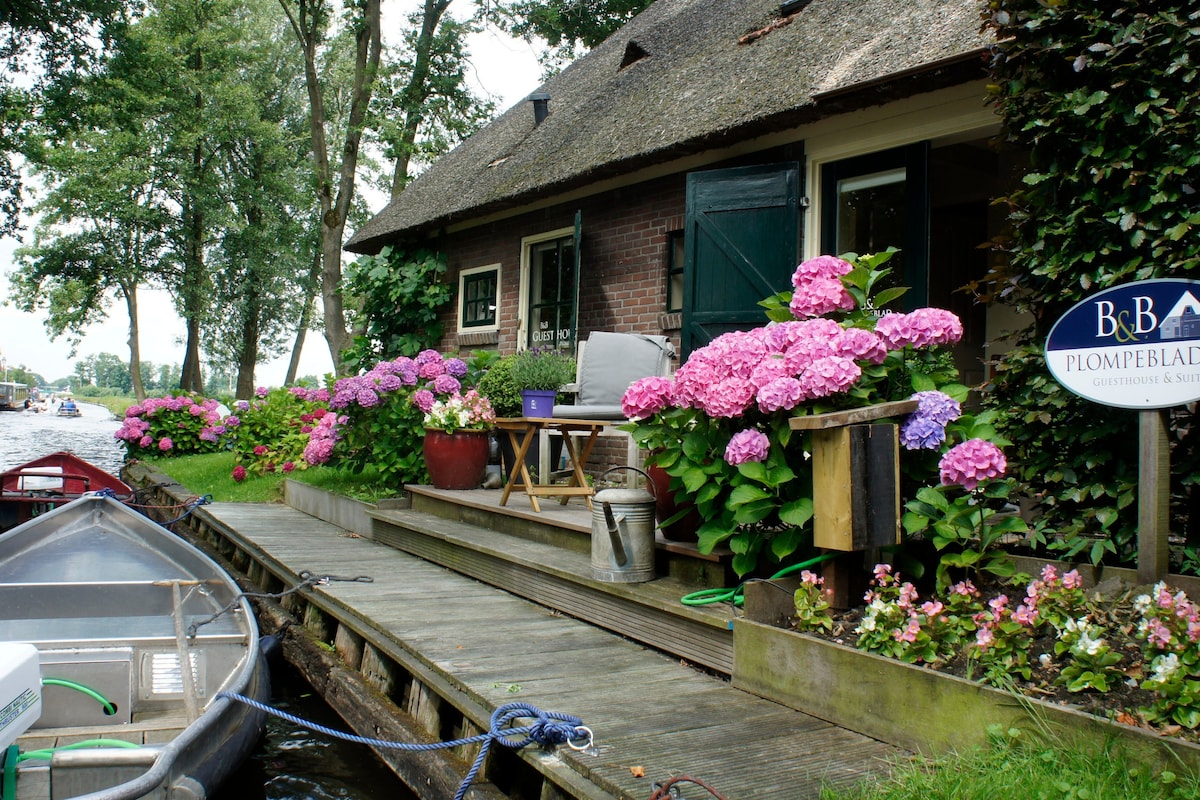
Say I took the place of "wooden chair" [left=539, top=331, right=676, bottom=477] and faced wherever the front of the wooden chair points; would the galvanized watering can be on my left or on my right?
on my left

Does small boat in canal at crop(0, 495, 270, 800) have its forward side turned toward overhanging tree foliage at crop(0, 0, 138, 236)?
yes

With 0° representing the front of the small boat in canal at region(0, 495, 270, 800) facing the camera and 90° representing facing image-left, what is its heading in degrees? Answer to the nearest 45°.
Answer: approximately 180°

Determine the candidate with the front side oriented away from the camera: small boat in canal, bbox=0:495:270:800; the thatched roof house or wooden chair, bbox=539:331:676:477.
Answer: the small boat in canal

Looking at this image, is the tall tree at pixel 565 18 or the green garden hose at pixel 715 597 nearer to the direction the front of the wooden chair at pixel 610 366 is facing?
the green garden hose

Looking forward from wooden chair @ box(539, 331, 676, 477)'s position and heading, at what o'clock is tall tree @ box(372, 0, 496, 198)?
The tall tree is roughly at 4 o'clock from the wooden chair.

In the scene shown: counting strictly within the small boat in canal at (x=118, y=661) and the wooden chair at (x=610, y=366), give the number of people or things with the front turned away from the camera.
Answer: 1

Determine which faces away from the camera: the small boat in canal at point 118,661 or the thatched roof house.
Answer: the small boat in canal

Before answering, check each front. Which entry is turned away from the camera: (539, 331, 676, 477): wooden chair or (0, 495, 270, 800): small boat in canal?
the small boat in canal

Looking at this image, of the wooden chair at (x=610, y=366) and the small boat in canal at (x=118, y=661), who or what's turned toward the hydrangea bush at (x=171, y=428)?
the small boat in canal

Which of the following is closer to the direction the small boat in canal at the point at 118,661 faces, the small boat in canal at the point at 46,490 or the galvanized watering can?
the small boat in canal

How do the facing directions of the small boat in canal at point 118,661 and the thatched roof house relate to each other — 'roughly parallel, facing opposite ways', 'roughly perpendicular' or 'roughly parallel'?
roughly perpendicular
